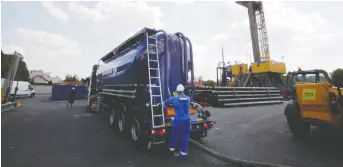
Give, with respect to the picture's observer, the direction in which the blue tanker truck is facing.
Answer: facing away from the viewer and to the left of the viewer

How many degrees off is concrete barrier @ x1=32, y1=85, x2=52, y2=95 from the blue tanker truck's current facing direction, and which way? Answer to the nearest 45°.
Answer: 0° — it already faces it

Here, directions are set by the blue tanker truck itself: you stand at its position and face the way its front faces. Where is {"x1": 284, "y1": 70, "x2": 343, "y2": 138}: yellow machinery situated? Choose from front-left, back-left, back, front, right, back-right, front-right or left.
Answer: back-right

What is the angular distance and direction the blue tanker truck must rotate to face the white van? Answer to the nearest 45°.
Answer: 0° — it already faces it

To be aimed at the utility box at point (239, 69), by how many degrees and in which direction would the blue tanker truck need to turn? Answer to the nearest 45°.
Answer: approximately 90° to its right

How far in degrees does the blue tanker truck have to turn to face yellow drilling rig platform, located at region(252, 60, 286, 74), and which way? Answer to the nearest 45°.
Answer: approximately 90° to its right
